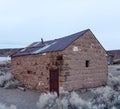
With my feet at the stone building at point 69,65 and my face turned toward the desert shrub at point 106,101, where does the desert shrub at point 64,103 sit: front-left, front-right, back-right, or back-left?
front-right

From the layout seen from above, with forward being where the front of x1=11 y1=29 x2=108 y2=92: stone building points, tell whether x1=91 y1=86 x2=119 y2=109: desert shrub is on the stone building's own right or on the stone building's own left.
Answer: on the stone building's own left

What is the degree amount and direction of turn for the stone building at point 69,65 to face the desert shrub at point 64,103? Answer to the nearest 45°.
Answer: approximately 45° to its left

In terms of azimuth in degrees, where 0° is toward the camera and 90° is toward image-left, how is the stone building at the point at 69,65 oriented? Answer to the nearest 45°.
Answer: approximately 45°
